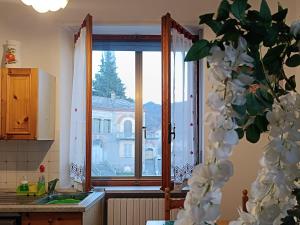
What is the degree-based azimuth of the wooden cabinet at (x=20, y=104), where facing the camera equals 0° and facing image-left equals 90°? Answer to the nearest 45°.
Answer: approximately 45°

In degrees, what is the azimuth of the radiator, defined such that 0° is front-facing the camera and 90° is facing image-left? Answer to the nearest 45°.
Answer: approximately 0°

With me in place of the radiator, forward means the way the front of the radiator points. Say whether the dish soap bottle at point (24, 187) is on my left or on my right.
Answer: on my right

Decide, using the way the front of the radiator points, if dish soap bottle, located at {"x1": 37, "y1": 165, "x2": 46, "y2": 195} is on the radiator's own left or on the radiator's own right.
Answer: on the radiator's own right
